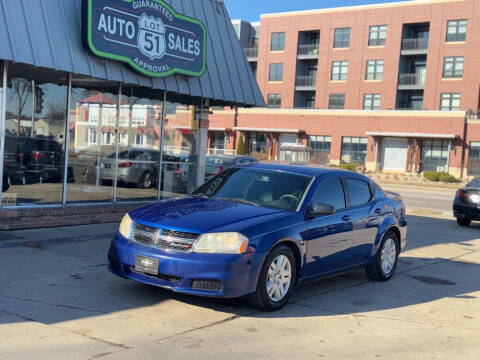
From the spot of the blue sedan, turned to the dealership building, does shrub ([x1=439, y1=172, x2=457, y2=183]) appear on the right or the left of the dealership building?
right

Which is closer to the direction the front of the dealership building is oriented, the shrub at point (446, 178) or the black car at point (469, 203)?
the black car

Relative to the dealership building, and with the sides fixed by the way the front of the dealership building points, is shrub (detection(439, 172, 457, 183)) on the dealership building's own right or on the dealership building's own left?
on the dealership building's own left

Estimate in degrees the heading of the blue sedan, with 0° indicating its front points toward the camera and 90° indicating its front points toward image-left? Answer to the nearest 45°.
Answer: approximately 45°

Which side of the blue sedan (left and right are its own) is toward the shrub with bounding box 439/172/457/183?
back

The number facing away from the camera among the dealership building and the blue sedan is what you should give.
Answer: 0

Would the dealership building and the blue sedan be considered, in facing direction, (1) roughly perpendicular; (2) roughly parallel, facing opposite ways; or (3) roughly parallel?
roughly perpendicular

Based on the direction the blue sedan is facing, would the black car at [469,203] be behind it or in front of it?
behind
